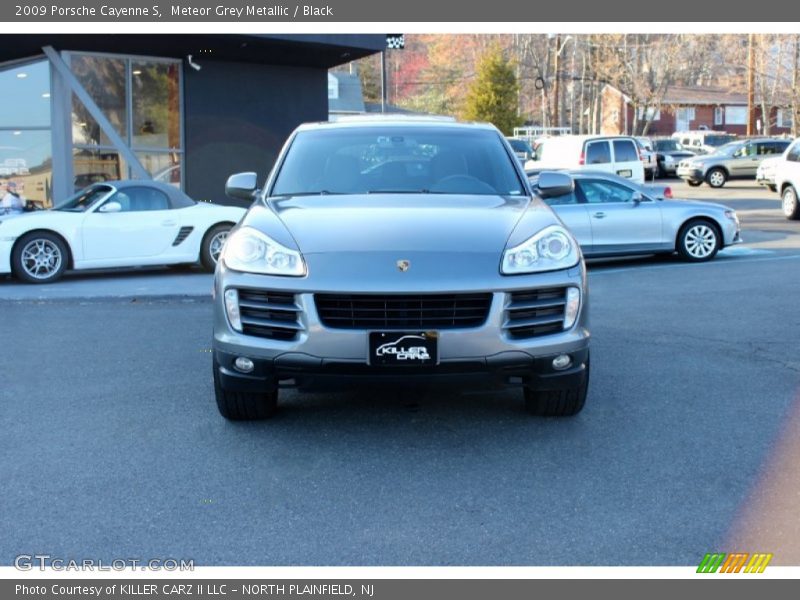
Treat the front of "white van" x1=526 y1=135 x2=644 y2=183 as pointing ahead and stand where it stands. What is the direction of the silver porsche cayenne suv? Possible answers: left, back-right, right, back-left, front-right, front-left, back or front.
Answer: back-left

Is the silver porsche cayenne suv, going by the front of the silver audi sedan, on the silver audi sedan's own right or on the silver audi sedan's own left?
on the silver audi sedan's own right

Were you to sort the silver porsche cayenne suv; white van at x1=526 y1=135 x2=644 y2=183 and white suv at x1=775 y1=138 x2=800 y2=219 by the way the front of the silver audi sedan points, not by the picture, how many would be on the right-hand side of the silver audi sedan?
1

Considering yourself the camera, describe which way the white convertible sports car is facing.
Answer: facing to the left of the viewer

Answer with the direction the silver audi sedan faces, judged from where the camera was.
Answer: facing to the right of the viewer

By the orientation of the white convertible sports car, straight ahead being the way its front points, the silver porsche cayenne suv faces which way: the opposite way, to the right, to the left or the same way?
to the left

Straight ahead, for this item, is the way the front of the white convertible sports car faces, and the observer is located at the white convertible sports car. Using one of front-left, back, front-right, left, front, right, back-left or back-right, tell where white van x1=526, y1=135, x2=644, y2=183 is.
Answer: back-right

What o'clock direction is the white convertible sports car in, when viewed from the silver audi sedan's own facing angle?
The white convertible sports car is roughly at 5 o'clock from the silver audi sedan.

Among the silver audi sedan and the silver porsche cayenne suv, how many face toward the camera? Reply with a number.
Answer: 1

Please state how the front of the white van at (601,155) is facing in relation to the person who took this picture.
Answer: facing away from the viewer and to the left of the viewer
